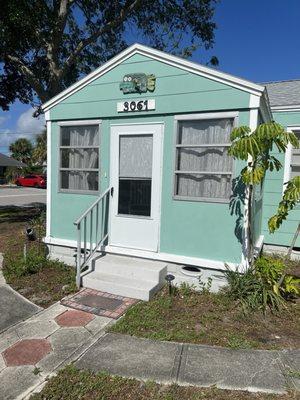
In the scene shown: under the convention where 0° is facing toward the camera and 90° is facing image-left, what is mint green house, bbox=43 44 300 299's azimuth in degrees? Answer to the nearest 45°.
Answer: approximately 45°

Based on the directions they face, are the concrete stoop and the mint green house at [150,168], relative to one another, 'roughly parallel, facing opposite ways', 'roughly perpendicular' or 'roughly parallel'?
roughly parallel

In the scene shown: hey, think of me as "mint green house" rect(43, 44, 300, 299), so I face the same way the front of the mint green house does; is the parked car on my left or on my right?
on my right

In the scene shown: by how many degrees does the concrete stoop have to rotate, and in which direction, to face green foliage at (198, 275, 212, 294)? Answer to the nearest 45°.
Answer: approximately 135° to its left

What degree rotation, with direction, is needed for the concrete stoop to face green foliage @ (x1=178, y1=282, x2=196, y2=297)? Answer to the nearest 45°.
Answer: approximately 135° to its left

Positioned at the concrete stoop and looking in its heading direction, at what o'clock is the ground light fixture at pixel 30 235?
The ground light fixture is roughly at 3 o'clock from the concrete stoop.

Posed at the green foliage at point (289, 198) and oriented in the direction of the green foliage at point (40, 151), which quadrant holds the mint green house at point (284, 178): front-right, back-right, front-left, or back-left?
front-right

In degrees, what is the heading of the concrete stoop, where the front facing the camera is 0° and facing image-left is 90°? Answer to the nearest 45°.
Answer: approximately 45°

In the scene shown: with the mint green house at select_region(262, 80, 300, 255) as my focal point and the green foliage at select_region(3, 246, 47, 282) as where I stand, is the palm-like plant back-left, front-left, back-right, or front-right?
front-right

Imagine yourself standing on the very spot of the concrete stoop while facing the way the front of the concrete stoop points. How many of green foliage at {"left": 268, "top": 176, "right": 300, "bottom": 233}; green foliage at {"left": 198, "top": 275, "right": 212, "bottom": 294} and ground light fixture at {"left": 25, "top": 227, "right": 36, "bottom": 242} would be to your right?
1

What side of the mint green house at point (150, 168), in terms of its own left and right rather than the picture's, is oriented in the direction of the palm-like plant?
left

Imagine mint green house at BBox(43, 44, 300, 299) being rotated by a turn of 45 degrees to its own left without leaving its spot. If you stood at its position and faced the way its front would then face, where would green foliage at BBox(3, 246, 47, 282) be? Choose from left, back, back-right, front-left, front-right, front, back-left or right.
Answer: right

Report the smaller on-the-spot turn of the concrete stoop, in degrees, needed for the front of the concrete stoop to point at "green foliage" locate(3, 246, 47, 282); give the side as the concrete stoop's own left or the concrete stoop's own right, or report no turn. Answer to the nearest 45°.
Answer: approximately 90° to the concrete stoop's own right
